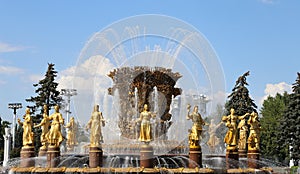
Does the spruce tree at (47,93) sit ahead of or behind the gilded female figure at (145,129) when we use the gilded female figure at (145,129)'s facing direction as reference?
behind

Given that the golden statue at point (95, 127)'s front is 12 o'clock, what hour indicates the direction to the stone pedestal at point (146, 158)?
The stone pedestal is roughly at 10 o'clock from the golden statue.

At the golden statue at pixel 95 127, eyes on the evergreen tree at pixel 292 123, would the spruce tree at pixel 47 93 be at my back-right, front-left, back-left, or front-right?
front-left

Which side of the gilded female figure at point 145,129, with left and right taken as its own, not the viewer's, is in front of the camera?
front

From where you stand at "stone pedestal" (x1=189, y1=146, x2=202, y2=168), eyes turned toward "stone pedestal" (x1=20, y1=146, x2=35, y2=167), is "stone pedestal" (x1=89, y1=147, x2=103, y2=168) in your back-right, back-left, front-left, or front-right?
front-left

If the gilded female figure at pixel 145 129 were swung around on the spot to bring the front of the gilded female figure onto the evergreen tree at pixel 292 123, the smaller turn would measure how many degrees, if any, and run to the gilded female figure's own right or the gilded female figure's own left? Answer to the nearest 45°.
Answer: approximately 135° to the gilded female figure's own left

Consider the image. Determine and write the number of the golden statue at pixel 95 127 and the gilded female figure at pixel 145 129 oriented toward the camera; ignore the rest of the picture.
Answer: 2

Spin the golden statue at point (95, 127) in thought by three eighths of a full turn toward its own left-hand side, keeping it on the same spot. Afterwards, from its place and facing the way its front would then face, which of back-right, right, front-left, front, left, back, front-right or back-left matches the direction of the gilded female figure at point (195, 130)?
front-right

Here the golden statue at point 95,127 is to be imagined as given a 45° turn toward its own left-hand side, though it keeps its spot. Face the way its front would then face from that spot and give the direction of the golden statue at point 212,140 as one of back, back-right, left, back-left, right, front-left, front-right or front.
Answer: left

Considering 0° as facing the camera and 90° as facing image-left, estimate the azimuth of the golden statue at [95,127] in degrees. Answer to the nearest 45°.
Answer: approximately 0°

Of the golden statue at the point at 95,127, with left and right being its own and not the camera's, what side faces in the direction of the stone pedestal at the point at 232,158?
left

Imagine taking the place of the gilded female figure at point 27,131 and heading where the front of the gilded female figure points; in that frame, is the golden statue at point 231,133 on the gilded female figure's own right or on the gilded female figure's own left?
on the gilded female figure's own left

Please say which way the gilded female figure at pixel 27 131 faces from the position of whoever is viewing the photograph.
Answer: facing the viewer and to the left of the viewer
